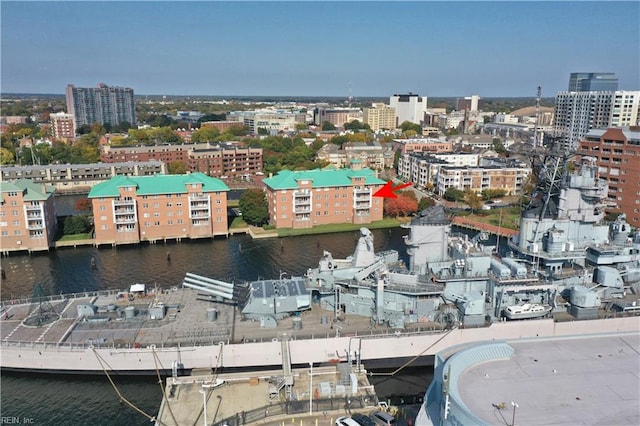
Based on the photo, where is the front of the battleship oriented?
to the viewer's right

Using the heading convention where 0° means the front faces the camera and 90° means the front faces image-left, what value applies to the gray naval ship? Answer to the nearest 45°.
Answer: approximately 270°

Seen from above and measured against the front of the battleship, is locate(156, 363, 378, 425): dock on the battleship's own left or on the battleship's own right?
on the battleship's own right

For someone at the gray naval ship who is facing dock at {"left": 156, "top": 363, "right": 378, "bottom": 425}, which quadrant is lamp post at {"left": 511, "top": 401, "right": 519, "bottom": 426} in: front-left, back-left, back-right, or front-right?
front-left

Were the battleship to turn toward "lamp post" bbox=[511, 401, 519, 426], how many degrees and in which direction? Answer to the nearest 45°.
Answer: approximately 90° to its right

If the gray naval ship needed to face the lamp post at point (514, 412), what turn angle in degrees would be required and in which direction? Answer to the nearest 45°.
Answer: approximately 90° to its right
